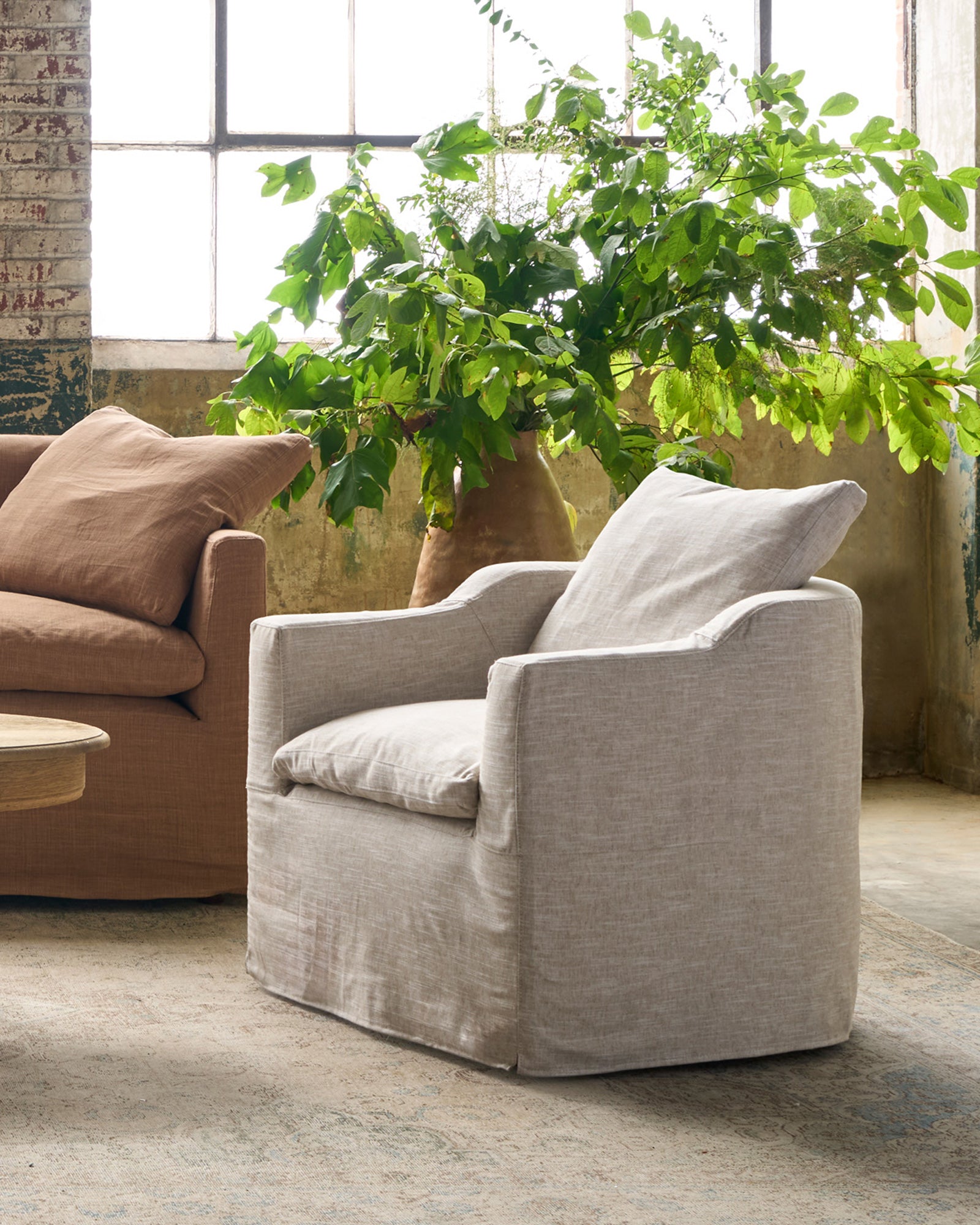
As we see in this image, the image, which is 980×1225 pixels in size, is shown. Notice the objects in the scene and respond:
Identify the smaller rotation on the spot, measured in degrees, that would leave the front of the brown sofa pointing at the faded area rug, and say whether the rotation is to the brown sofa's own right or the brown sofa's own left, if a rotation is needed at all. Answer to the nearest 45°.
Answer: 0° — it already faces it

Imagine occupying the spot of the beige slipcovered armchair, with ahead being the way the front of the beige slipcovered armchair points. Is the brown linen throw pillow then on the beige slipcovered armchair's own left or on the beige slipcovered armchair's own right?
on the beige slipcovered armchair's own right

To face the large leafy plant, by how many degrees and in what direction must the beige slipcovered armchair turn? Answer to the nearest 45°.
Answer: approximately 135° to its right

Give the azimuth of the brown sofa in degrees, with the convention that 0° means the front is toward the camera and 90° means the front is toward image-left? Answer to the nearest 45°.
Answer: approximately 0°

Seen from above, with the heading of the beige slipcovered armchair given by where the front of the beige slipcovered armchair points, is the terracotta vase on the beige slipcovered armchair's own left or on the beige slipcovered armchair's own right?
on the beige slipcovered armchair's own right
